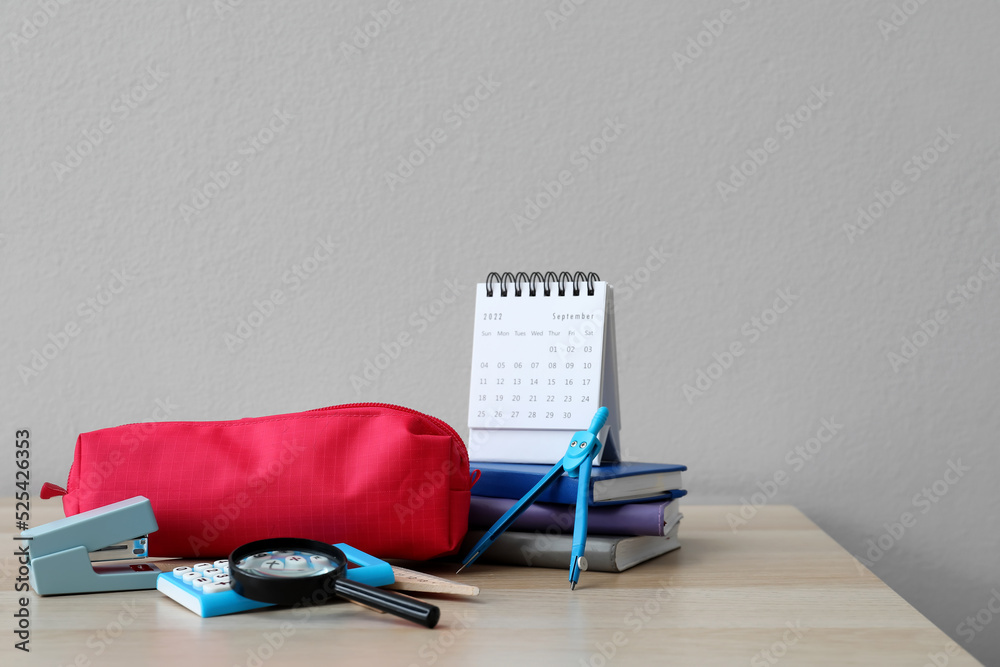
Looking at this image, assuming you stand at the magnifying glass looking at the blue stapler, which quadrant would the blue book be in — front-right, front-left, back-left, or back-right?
back-right

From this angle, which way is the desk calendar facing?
toward the camera

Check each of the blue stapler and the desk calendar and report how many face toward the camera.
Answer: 1

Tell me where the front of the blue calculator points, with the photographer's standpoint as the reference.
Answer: facing the viewer and to the left of the viewer
